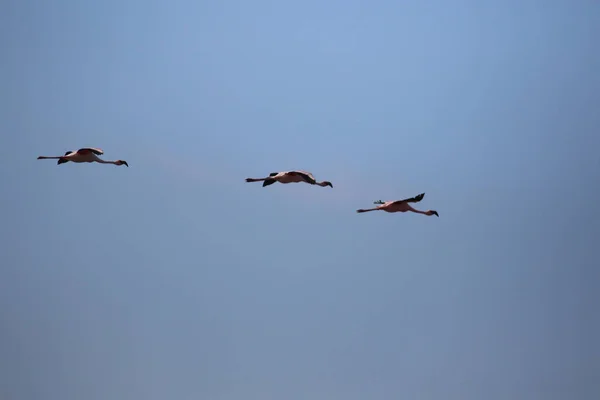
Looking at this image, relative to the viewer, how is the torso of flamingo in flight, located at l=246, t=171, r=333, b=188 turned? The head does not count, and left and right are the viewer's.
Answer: facing to the right of the viewer
